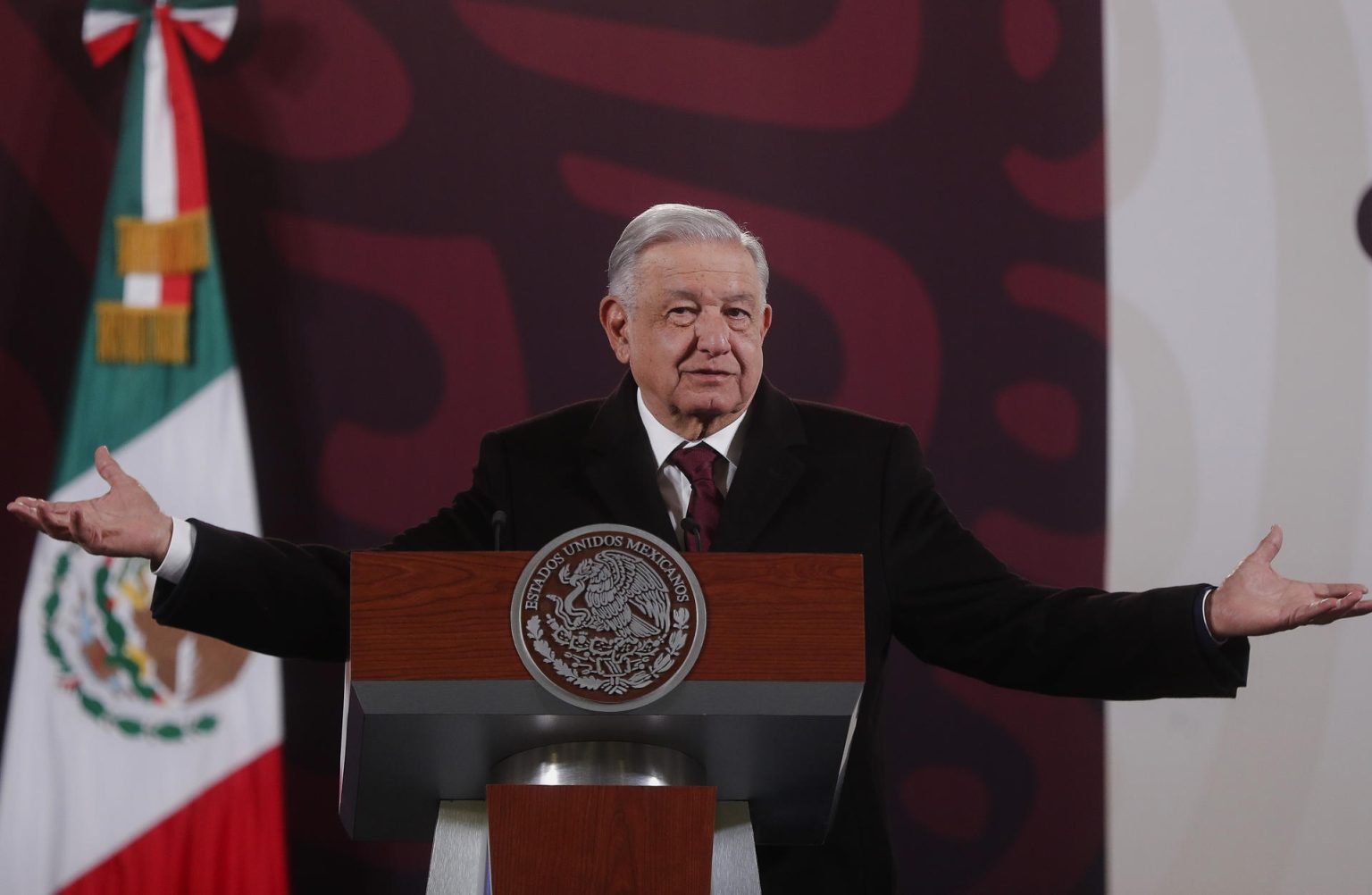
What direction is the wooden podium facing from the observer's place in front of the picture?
facing the viewer

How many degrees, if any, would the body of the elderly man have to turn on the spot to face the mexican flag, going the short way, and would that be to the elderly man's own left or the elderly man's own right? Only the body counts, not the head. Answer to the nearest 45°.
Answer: approximately 135° to the elderly man's own right

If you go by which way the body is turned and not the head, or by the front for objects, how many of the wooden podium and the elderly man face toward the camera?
2

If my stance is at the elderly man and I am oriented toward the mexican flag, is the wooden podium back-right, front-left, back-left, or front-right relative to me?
back-left

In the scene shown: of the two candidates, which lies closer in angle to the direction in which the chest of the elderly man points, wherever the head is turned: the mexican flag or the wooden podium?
the wooden podium

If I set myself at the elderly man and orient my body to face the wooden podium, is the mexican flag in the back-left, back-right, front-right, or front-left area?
back-right

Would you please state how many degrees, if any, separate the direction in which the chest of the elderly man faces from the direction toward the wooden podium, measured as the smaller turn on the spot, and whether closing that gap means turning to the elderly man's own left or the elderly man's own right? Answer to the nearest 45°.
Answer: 0° — they already face it

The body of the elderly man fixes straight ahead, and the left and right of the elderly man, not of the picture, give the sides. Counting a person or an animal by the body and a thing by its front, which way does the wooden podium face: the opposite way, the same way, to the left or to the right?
the same way

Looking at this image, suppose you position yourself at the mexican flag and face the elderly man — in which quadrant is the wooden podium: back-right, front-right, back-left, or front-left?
front-right

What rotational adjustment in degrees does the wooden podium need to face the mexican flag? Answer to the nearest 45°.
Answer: approximately 135° to its right

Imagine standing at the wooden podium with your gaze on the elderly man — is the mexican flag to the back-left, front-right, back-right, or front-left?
front-left

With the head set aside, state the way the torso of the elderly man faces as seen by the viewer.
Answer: toward the camera

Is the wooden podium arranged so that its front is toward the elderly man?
no
